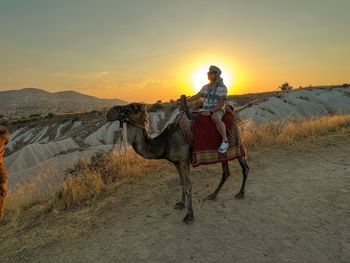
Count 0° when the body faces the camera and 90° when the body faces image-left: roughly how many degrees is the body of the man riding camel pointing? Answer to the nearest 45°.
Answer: approximately 45°

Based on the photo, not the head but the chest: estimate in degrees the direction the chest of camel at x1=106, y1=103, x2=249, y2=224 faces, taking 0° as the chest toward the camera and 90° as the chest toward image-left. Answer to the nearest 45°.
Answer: approximately 45°
